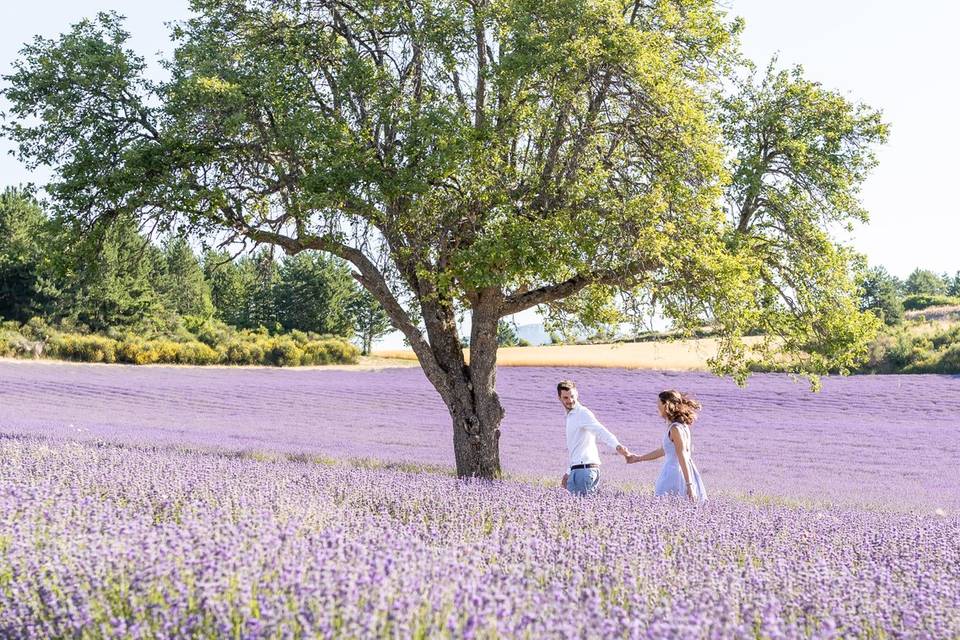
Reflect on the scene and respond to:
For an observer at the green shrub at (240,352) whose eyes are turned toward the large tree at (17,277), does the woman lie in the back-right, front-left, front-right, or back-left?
back-left

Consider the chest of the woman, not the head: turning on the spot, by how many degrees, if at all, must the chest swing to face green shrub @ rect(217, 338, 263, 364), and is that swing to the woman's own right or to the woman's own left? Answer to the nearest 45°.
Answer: approximately 45° to the woman's own right

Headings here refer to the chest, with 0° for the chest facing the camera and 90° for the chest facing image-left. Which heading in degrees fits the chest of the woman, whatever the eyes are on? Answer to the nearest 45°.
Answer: approximately 90°

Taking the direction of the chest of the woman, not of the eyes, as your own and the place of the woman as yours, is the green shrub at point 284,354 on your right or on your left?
on your right

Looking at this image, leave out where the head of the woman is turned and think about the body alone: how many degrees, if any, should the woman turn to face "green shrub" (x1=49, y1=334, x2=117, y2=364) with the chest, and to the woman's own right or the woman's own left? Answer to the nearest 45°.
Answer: approximately 45° to the woman's own right
